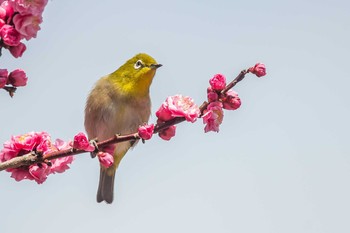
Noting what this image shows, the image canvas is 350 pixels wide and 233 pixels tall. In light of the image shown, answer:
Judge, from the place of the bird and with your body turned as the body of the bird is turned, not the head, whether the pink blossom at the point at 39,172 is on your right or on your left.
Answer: on your right

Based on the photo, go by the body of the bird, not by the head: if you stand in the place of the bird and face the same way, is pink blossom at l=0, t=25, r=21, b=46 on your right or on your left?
on your right

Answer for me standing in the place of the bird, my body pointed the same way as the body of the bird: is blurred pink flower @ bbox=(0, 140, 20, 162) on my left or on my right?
on my right

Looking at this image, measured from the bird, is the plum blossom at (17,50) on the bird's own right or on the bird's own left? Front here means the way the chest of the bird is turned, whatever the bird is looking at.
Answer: on the bird's own right

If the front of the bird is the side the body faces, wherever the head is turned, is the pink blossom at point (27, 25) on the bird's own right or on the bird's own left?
on the bird's own right

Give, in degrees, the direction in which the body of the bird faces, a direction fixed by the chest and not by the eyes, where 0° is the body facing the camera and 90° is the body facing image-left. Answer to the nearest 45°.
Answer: approximately 315°

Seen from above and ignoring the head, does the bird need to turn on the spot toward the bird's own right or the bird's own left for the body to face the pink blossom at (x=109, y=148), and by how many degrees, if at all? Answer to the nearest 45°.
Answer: approximately 45° to the bird's own right
